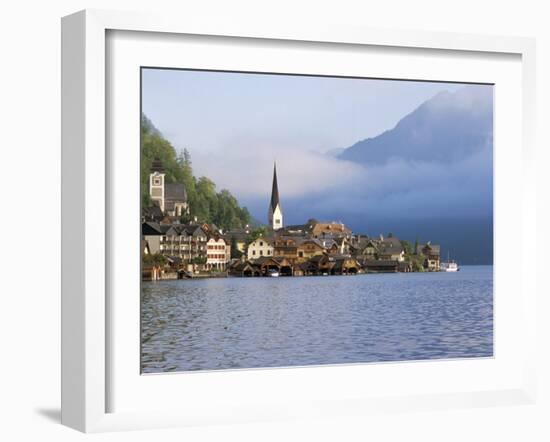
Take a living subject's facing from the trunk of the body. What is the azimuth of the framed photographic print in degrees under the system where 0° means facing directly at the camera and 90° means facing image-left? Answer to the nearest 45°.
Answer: approximately 315°
